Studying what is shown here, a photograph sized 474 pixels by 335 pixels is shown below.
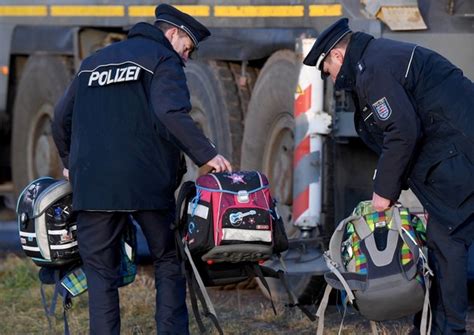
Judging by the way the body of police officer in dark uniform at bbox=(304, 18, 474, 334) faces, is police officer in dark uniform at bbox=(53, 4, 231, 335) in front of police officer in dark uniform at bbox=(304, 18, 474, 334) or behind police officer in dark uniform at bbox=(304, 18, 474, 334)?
in front

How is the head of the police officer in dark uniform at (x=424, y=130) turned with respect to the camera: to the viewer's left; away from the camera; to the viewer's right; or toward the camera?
to the viewer's left

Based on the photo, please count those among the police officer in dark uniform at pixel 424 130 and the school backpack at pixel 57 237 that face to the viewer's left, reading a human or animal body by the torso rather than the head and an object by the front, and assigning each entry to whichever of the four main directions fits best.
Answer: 1

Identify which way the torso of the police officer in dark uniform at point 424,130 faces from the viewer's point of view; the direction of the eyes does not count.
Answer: to the viewer's left

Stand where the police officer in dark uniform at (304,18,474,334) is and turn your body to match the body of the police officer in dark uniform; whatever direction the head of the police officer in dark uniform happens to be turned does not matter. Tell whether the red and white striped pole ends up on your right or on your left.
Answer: on your right
